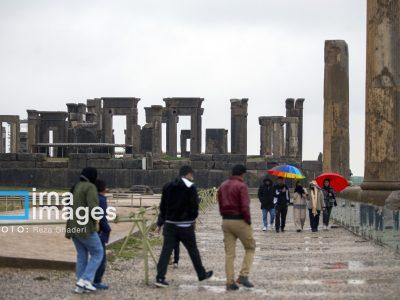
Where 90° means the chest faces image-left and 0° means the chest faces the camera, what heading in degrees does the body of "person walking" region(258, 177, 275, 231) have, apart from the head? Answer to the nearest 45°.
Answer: approximately 0°

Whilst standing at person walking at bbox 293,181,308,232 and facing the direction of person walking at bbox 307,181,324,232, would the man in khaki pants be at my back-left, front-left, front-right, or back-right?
back-right

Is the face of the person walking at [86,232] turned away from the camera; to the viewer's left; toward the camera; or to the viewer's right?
away from the camera

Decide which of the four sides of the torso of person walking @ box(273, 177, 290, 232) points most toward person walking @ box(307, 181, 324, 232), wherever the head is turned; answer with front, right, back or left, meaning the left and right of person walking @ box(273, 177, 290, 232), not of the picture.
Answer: left

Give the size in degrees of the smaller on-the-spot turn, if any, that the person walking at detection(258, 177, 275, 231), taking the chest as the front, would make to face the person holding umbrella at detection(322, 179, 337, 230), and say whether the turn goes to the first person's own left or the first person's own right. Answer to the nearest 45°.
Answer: approximately 135° to the first person's own left

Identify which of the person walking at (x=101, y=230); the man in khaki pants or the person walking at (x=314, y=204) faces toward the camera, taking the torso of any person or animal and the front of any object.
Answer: the person walking at (x=314, y=204)

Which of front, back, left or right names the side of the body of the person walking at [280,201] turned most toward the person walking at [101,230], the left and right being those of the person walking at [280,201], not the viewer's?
front
